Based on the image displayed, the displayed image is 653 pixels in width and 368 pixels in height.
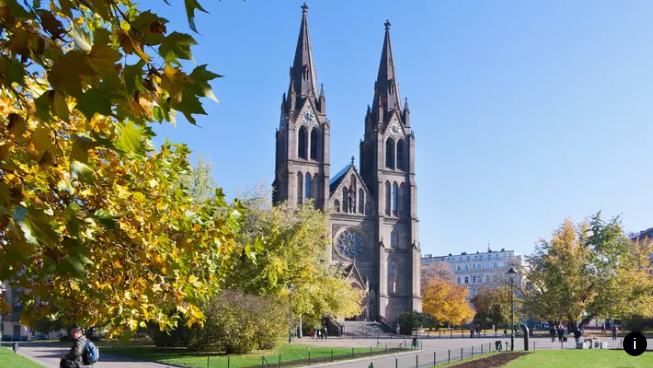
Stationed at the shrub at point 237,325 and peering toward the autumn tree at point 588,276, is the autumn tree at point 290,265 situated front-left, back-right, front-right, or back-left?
front-left

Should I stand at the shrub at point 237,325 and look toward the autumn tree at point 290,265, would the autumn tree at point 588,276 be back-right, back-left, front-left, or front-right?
front-right

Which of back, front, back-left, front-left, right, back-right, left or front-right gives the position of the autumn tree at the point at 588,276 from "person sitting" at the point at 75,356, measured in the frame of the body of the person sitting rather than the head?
back-right

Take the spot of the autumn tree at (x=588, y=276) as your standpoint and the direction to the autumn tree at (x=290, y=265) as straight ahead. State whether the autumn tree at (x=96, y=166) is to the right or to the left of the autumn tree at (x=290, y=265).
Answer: left

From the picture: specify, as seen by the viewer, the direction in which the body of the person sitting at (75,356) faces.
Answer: to the viewer's left
